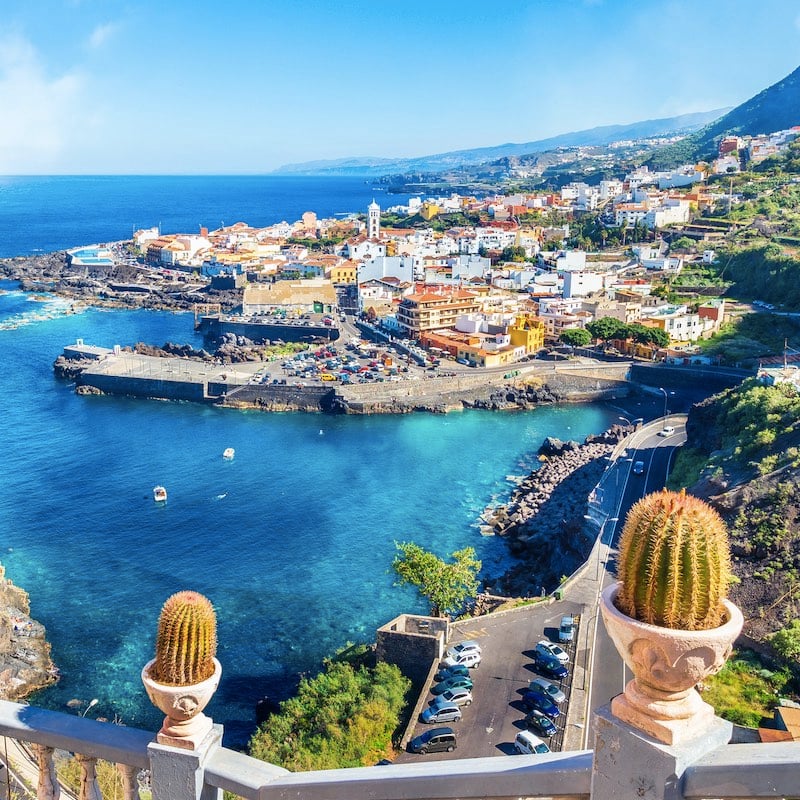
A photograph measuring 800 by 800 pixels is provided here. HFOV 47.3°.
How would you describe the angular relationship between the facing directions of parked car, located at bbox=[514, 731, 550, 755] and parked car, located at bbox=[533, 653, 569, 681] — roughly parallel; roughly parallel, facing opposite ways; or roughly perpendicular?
roughly parallel

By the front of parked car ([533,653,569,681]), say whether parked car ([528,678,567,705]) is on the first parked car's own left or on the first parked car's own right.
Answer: on the first parked car's own right

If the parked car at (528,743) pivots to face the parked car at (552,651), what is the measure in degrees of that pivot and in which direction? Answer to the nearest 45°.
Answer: approximately 135° to its left

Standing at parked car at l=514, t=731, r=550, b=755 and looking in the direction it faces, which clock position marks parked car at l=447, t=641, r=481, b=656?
parked car at l=447, t=641, r=481, b=656 is roughly at 7 o'clock from parked car at l=514, t=731, r=550, b=755.

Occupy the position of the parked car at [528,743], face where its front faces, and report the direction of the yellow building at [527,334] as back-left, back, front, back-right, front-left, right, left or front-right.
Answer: back-left

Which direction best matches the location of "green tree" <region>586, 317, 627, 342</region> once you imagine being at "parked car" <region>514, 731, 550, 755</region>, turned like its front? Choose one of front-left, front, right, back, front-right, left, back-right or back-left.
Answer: back-left

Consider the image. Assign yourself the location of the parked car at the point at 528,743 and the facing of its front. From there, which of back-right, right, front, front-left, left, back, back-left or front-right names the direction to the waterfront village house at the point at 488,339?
back-left

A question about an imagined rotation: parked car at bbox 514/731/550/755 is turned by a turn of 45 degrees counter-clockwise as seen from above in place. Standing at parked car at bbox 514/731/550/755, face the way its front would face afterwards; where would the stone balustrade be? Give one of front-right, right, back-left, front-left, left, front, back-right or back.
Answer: right

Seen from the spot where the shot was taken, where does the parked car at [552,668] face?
facing the viewer and to the right of the viewer

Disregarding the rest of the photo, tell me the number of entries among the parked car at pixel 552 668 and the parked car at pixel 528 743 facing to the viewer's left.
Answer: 0
